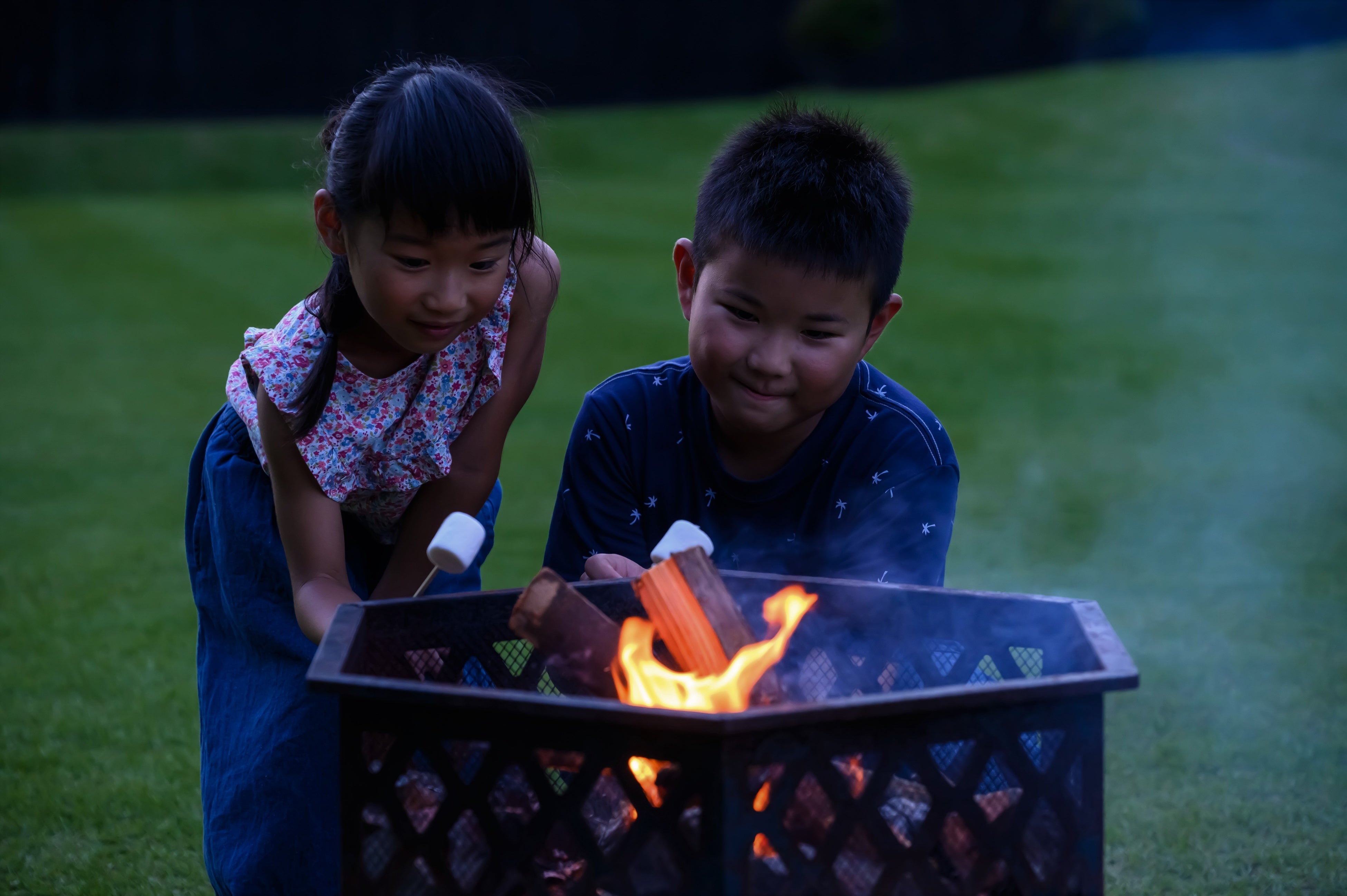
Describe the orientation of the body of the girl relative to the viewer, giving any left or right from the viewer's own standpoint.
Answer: facing the viewer and to the right of the viewer

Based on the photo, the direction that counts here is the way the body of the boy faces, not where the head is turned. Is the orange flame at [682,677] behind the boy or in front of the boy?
in front

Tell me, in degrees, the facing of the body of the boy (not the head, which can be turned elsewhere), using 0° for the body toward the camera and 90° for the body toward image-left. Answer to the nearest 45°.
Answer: approximately 0°

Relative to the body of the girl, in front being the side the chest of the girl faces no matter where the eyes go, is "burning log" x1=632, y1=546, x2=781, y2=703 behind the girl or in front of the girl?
in front

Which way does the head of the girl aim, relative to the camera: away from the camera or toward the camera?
toward the camera

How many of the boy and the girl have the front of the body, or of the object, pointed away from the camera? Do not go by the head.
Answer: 0

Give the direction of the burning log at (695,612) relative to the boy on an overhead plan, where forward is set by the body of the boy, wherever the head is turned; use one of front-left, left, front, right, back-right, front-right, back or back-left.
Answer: front

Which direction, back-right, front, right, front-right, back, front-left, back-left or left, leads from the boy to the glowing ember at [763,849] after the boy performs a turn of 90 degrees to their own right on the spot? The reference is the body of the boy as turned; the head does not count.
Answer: left
